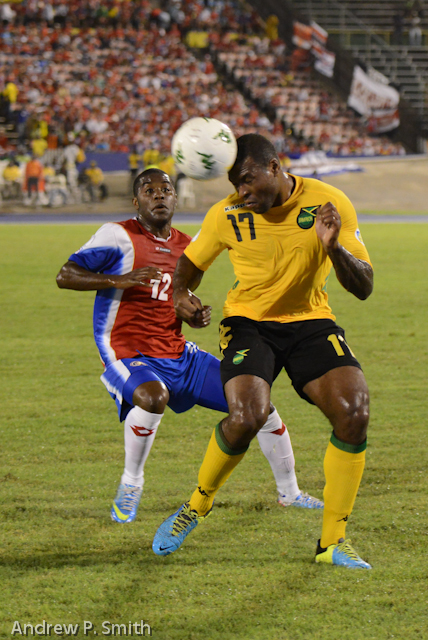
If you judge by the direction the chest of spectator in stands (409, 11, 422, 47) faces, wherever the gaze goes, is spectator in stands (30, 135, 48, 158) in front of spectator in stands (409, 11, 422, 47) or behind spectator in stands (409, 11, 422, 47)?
in front

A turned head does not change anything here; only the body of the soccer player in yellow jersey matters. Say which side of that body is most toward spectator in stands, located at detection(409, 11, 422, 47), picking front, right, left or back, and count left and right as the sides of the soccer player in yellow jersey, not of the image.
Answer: back

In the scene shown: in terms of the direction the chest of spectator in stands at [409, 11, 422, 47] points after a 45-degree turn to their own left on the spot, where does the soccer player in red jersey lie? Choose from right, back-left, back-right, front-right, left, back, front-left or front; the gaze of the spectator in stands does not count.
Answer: front-right

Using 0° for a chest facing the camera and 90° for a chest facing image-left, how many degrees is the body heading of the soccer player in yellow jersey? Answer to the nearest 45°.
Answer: approximately 0°

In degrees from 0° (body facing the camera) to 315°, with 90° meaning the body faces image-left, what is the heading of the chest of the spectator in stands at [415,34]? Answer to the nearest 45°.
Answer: approximately 0°

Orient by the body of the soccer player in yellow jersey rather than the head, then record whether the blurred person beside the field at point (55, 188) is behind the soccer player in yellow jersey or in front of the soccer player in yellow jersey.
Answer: behind

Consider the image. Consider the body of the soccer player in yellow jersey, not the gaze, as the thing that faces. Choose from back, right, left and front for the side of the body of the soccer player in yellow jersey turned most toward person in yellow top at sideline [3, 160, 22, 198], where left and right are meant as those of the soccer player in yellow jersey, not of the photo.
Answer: back

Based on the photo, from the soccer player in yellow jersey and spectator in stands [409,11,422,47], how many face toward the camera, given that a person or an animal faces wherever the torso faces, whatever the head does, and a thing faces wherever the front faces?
2

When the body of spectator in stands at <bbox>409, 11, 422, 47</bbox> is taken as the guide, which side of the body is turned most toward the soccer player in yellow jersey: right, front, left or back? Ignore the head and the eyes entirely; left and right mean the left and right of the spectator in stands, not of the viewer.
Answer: front

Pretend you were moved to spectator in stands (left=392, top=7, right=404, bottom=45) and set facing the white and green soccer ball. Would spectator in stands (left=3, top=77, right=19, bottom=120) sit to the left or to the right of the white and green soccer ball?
right
